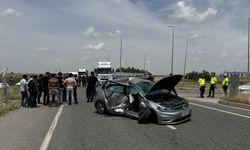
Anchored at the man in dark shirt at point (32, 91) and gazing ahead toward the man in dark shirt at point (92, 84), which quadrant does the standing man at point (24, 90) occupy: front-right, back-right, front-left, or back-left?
back-left

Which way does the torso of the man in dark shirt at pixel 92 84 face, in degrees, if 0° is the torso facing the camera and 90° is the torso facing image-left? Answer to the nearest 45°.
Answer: approximately 180°

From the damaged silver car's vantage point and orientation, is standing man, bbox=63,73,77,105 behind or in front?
behind

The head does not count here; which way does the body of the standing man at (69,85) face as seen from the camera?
away from the camera

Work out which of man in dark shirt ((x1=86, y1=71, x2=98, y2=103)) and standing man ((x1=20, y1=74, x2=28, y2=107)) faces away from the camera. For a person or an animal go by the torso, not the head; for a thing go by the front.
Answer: the man in dark shirt

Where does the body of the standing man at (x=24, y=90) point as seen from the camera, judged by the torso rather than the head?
to the viewer's right

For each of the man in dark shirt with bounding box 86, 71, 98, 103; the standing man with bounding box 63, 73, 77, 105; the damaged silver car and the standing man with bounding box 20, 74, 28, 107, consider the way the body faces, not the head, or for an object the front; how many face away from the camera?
2
